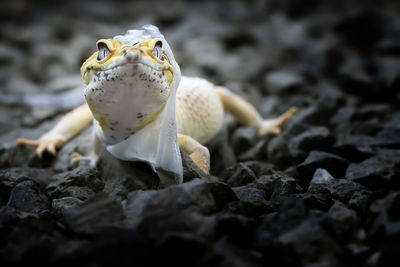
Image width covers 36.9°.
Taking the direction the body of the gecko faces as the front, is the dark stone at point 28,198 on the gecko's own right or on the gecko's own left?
on the gecko's own right

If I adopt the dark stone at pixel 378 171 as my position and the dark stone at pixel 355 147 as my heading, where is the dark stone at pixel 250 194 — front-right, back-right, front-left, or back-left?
back-left

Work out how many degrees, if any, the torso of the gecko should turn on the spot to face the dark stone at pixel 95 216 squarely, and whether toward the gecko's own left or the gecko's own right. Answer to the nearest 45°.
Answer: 0° — it already faces it

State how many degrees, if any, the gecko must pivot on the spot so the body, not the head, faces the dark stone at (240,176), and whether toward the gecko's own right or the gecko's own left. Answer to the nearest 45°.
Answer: approximately 90° to the gecko's own left

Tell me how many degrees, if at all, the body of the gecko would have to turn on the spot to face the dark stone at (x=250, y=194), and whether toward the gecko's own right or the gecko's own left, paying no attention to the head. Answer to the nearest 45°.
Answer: approximately 45° to the gecko's own left

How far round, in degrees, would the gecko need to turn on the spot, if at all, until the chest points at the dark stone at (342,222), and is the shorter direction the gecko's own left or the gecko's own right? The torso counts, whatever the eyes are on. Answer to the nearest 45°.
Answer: approximately 45° to the gecko's own left

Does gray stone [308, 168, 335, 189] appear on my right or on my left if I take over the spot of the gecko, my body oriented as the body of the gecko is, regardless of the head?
on my left

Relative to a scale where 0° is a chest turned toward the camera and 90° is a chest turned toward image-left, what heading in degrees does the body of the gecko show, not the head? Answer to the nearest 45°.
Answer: approximately 0°

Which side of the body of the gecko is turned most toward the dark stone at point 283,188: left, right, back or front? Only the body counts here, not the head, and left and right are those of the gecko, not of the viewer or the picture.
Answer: left
